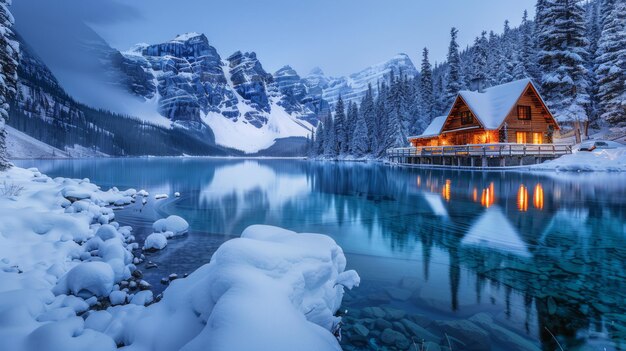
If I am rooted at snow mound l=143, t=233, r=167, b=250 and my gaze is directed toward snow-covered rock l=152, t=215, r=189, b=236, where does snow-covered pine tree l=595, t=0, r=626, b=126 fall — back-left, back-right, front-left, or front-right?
front-right

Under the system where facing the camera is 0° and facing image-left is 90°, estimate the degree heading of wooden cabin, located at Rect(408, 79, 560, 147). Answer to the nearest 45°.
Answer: approximately 45°

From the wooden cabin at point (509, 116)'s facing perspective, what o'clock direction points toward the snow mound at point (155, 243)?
The snow mound is roughly at 11 o'clock from the wooden cabin.

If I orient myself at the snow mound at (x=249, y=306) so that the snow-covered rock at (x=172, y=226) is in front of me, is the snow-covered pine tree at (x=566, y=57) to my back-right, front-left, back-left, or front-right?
front-right

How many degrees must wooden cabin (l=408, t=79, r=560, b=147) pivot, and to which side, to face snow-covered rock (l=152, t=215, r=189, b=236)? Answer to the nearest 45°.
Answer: approximately 45° to its left

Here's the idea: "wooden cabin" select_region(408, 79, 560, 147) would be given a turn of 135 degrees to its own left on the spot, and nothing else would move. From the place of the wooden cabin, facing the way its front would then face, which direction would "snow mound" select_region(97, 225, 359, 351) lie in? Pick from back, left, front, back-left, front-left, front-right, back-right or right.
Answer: right
